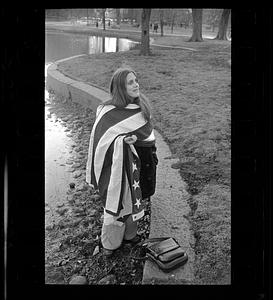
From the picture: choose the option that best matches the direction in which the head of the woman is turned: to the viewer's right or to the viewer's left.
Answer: to the viewer's right

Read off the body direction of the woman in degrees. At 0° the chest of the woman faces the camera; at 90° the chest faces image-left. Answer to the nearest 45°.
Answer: approximately 315°
